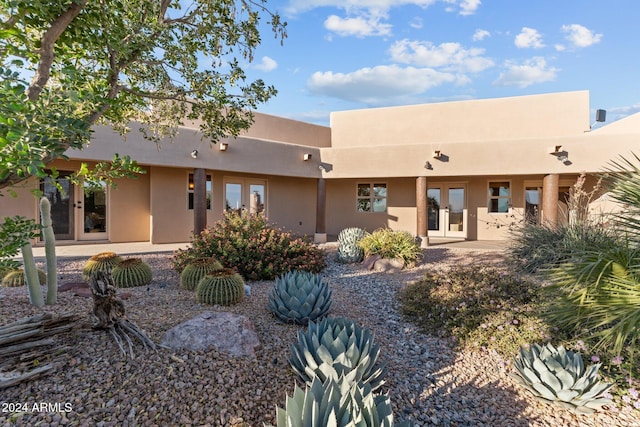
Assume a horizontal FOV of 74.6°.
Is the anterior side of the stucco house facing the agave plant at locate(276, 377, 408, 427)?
yes

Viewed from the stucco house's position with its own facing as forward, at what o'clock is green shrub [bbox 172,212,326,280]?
The green shrub is roughly at 1 o'clock from the stucco house.

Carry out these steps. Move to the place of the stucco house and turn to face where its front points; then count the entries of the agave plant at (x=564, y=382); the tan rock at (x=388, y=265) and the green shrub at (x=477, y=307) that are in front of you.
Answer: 3

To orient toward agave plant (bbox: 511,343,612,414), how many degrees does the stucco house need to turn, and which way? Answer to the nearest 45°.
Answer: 0° — it already faces it

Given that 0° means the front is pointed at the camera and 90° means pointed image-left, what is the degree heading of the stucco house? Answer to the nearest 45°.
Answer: approximately 0°

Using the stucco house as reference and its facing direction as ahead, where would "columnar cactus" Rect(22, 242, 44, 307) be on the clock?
The columnar cactus is roughly at 1 o'clock from the stucco house.

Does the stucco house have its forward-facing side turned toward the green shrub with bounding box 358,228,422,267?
yes

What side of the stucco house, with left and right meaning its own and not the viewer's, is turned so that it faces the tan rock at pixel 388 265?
front

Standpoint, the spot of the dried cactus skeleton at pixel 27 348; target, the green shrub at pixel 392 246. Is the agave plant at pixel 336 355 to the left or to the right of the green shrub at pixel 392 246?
right

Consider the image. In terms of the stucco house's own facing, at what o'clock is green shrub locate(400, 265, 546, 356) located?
The green shrub is roughly at 12 o'clock from the stucco house.
